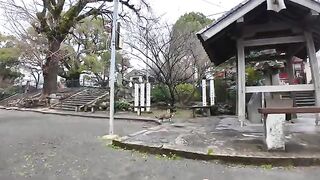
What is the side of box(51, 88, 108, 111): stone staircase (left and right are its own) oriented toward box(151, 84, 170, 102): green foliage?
left

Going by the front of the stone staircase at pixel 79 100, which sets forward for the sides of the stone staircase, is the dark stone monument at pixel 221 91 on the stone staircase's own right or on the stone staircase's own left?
on the stone staircase's own left

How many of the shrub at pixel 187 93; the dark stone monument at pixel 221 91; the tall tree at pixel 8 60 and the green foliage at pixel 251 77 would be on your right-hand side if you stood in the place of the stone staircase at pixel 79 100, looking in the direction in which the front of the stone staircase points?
1

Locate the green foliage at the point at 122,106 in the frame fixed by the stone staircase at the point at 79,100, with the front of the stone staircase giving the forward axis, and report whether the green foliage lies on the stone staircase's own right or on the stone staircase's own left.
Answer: on the stone staircase's own left

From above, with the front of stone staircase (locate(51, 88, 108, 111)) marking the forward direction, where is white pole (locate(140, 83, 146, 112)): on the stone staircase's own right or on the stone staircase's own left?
on the stone staircase's own left

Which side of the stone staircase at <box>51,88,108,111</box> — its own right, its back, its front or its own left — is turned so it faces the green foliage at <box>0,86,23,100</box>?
right

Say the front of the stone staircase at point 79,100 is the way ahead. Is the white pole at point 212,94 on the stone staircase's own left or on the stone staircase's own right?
on the stone staircase's own left

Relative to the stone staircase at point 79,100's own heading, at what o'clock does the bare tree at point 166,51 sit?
The bare tree is roughly at 9 o'clock from the stone staircase.
